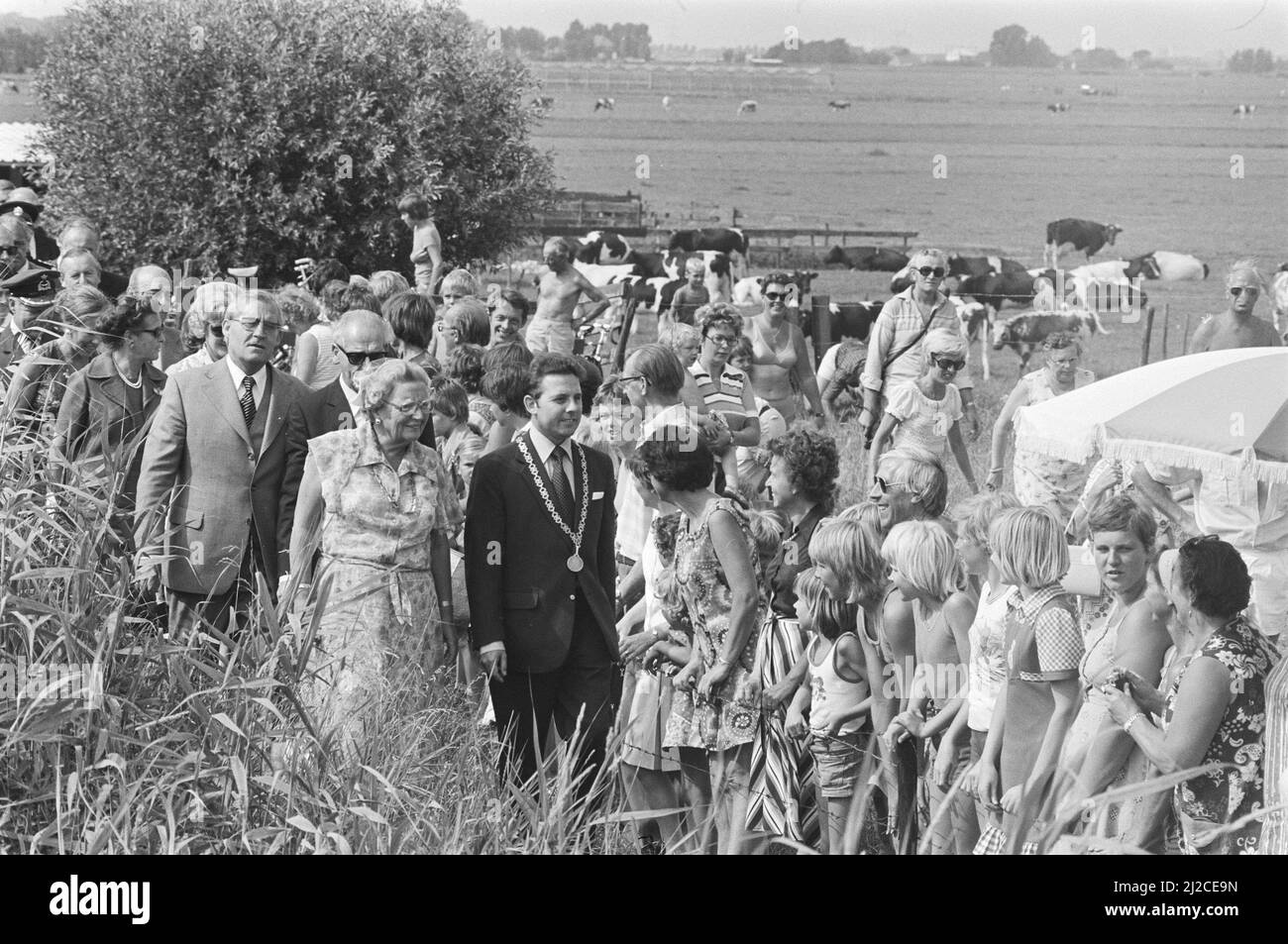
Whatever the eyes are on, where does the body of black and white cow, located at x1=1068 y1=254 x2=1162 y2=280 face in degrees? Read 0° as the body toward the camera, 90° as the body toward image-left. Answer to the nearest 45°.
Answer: approximately 270°

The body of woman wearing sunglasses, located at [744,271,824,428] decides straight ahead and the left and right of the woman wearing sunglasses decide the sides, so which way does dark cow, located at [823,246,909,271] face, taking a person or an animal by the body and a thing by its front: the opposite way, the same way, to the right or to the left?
to the right

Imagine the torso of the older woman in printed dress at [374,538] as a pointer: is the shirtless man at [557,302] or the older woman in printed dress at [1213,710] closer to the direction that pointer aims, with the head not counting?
the older woman in printed dress

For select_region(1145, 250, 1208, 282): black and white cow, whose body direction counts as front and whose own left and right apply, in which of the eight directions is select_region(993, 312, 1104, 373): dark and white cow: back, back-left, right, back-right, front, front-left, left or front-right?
left

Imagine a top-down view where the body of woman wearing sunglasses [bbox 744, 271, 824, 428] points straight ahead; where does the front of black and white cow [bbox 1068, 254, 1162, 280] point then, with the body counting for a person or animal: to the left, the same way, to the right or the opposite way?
to the left

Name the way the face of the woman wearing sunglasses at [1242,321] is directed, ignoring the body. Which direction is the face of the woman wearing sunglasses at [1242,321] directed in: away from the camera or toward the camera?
toward the camera

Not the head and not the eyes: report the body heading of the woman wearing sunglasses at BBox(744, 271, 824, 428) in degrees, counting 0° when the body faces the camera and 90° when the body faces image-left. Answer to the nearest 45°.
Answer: approximately 0°

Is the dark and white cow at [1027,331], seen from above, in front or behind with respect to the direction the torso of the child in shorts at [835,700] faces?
behind

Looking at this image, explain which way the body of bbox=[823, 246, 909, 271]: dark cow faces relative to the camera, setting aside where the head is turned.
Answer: to the viewer's left

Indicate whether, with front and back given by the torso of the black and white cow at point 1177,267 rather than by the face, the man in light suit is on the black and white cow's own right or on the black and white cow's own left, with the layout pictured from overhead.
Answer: on the black and white cow's own left

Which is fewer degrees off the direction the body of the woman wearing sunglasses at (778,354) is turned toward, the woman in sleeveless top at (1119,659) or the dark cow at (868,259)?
the woman in sleeveless top

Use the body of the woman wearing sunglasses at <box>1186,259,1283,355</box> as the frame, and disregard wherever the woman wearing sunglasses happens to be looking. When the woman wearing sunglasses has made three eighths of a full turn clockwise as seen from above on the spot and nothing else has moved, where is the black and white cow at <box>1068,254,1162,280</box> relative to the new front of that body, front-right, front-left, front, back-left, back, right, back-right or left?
front-right

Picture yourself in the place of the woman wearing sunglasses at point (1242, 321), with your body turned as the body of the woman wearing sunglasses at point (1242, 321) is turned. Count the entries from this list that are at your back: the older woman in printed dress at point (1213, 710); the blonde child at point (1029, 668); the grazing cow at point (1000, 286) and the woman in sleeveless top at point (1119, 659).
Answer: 1
